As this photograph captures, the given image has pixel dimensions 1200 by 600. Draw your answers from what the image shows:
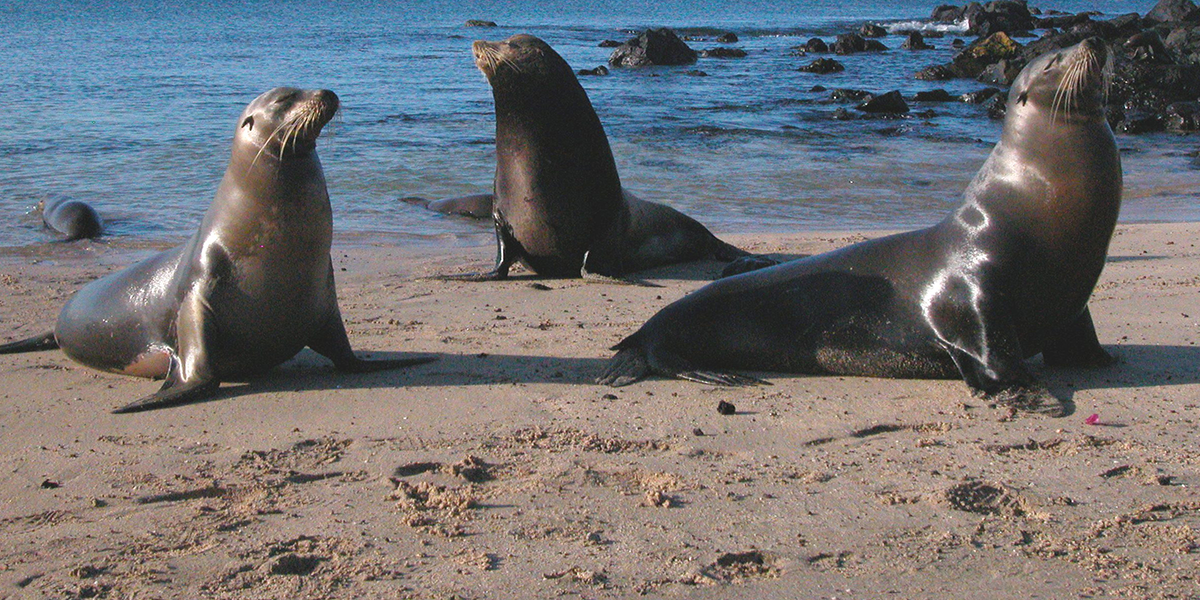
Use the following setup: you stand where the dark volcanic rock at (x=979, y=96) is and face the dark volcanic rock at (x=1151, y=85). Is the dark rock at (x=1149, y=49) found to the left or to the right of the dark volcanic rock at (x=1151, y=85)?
left

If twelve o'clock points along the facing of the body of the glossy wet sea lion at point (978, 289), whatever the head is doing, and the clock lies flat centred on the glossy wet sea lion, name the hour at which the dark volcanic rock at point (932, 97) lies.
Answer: The dark volcanic rock is roughly at 9 o'clock from the glossy wet sea lion.

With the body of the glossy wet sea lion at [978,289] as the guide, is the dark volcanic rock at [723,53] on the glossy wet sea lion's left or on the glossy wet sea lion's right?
on the glossy wet sea lion's left

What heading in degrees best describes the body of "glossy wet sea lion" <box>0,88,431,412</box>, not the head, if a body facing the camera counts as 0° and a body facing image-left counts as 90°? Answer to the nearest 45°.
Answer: approximately 315°

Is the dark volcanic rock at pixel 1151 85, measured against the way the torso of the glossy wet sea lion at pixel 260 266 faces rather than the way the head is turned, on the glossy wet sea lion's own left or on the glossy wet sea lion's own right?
on the glossy wet sea lion's own left

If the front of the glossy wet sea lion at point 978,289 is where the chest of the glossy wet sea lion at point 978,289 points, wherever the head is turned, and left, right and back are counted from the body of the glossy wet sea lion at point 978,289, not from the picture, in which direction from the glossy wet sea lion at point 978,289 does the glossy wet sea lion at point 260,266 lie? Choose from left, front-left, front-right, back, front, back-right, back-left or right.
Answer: back

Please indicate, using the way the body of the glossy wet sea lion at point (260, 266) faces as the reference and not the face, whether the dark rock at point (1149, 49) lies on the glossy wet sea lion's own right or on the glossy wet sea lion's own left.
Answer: on the glossy wet sea lion's own left

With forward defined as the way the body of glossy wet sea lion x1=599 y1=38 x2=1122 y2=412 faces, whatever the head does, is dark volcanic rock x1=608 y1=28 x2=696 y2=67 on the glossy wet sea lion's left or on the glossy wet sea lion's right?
on the glossy wet sea lion's left

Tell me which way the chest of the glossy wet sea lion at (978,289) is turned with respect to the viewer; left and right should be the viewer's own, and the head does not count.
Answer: facing to the right of the viewer

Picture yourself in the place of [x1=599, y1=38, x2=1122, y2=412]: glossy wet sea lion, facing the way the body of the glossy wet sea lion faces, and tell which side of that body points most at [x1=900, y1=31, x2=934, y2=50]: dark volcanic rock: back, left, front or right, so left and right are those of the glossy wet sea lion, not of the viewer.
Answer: left

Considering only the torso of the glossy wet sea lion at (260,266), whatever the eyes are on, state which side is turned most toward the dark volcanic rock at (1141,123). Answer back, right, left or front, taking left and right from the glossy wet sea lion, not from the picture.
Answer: left

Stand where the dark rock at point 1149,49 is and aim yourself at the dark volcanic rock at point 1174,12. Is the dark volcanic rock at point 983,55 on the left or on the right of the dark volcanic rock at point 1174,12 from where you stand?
left

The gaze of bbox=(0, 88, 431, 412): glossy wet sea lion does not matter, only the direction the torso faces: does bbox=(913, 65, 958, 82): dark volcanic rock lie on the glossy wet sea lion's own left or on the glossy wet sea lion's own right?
on the glossy wet sea lion's own left

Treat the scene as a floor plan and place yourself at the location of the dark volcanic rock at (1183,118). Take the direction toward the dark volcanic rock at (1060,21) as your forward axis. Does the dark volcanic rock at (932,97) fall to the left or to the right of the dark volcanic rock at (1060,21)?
left

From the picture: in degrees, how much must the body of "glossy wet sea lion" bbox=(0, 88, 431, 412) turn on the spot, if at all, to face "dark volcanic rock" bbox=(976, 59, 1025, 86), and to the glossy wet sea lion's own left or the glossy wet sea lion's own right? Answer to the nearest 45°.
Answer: approximately 90° to the glossy wet sea lion's own left
